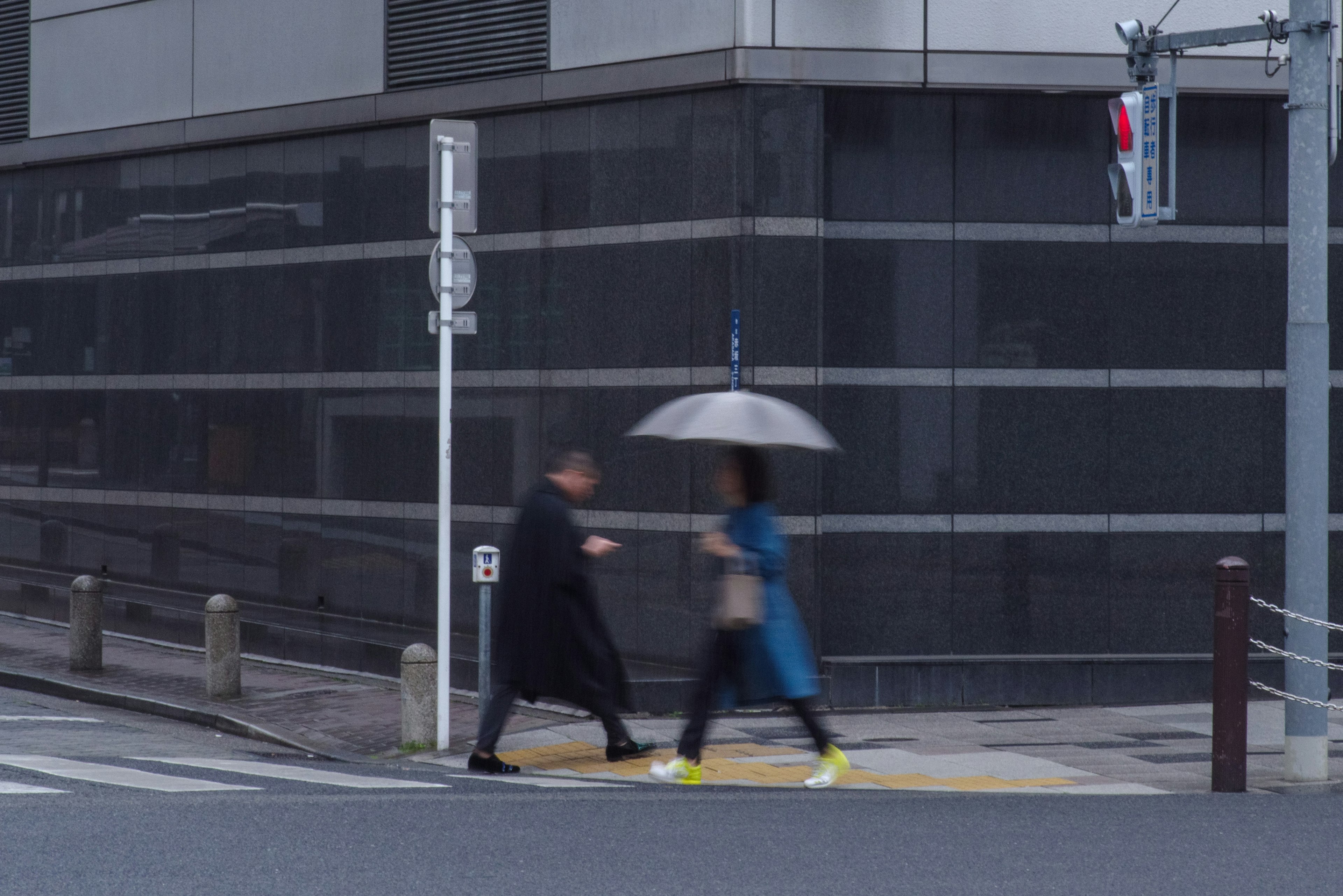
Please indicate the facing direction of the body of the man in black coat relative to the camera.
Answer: to the viewer's right

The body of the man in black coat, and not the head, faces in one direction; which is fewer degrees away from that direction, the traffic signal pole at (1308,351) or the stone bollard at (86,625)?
the traffic signal pole

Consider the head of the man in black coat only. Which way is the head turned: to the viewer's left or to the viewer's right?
to the viewer's right

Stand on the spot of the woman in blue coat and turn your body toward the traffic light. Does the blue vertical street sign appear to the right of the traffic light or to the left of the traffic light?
left

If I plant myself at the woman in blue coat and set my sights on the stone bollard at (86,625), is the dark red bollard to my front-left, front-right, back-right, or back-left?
back-right

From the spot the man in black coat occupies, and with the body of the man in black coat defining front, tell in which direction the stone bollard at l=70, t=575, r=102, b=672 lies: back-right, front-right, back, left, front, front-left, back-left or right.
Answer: back-left

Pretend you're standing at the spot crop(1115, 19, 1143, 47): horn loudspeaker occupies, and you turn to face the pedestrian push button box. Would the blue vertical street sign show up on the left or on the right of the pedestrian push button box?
right

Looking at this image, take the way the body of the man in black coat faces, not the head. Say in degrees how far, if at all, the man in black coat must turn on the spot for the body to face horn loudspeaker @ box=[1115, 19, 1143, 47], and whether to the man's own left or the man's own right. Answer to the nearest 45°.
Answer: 0° — they already face it
